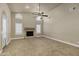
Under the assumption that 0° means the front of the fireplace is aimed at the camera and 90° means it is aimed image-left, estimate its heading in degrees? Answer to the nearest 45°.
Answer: approximately 0°
